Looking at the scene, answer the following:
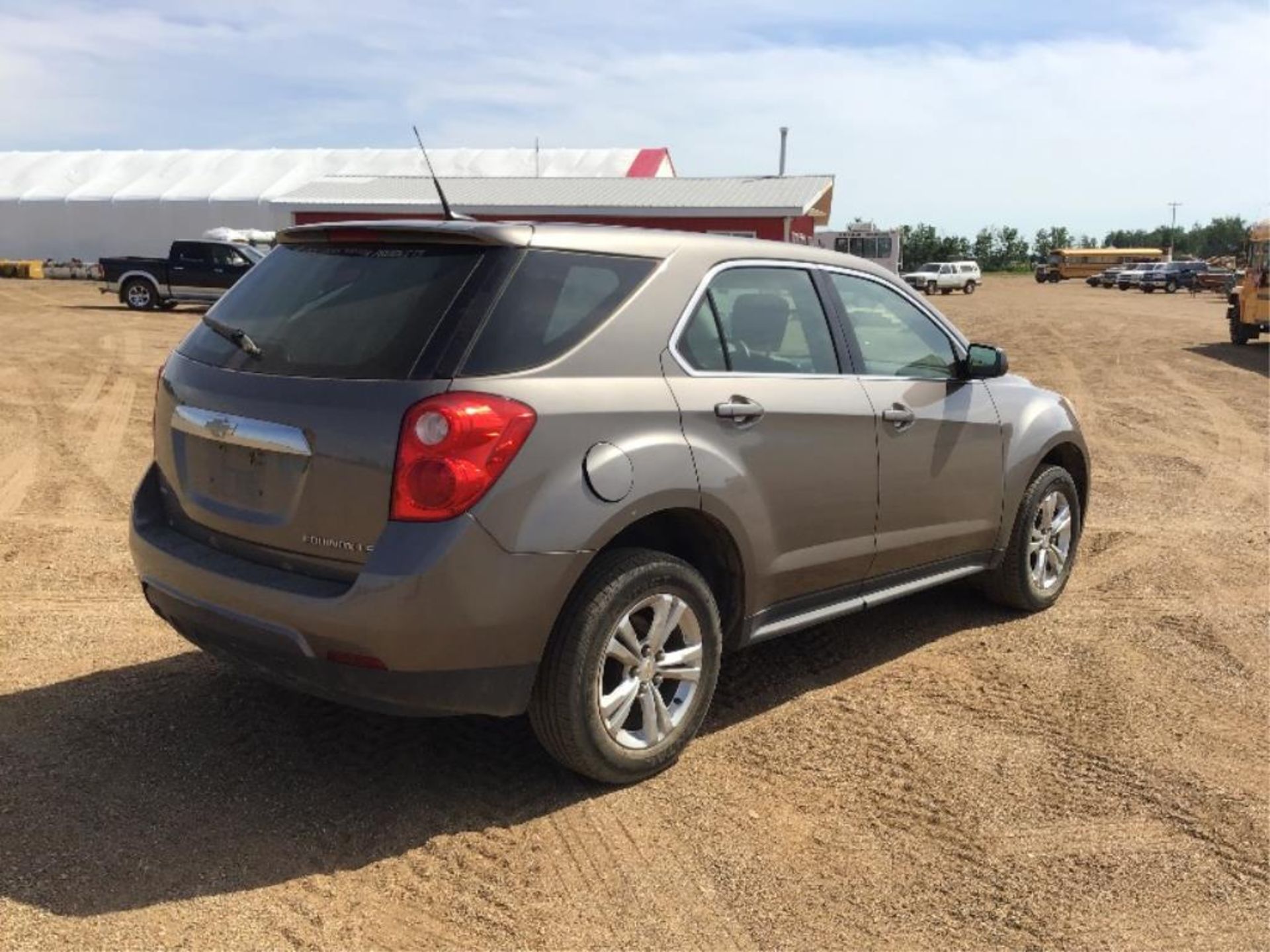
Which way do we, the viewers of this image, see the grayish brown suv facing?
facing away from the viewer and to the right of the viewer

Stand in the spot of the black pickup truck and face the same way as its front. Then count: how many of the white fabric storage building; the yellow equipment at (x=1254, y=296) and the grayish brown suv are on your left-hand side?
1

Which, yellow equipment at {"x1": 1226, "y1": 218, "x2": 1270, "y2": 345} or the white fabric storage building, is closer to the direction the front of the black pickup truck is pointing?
the yellow equipment

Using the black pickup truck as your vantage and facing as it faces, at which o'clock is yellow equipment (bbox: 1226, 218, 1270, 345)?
The yellow equipment is roughly at 1 o'clock from the black pickup truck.

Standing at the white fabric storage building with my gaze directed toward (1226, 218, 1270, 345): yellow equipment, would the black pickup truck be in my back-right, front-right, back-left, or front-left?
front-right

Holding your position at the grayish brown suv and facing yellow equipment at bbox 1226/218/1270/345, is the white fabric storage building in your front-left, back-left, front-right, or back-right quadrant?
front-left

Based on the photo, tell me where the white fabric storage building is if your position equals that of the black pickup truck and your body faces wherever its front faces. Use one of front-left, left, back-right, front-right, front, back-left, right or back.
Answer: left

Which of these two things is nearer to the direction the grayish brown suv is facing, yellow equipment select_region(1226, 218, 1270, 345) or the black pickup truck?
the yellow equipment

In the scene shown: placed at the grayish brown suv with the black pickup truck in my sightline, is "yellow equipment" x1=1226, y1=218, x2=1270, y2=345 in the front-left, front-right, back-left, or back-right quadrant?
front-right

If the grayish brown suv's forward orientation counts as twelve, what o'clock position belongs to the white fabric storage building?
The white fabric storage building is roughly at 10 o'clock from the grayish brown suv.

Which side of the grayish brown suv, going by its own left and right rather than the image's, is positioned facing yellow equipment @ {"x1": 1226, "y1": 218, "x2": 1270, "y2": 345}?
front

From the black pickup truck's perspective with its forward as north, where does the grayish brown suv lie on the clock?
The grayish brown suv is roughly at 3 o'clock from the black pickup truck.

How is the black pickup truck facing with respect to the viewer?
to the viewer's right

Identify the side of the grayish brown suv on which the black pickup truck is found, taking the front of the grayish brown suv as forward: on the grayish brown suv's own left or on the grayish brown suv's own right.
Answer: on the grayish brown suv's own left

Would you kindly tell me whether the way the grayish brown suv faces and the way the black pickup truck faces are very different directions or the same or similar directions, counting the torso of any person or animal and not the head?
same or similar directions

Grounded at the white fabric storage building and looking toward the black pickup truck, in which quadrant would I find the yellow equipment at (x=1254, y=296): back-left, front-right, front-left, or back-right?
front-left
